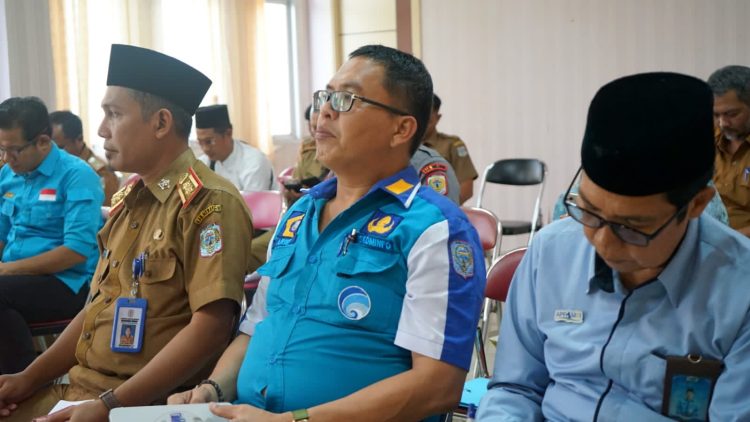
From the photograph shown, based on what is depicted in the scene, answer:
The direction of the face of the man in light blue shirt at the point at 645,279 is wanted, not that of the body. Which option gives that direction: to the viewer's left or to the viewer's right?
to the viewer's left

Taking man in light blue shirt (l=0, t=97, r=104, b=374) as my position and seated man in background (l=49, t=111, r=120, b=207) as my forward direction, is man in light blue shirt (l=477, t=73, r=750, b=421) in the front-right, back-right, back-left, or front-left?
back-right

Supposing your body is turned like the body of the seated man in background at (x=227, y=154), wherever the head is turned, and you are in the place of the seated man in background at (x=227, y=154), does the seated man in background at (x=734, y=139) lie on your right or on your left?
on your left

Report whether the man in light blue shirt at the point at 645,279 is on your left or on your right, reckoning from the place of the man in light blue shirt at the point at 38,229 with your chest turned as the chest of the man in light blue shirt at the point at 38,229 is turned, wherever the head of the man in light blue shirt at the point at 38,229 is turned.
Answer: on your left

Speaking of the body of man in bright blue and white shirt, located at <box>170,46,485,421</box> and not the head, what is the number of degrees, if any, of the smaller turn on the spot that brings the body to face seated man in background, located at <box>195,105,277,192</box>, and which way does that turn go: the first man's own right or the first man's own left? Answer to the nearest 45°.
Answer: approximately 135° to the first man's own right

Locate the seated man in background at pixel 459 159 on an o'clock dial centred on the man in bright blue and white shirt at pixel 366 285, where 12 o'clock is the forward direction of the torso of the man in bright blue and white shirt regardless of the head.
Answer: The seated man in background is roughly at 5 o'clock from the man in bright blue and white shirt.

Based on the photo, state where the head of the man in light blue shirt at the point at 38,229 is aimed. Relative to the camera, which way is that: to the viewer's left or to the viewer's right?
to the viewer's left
